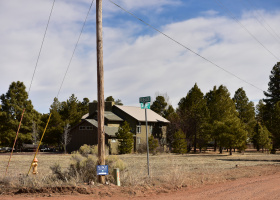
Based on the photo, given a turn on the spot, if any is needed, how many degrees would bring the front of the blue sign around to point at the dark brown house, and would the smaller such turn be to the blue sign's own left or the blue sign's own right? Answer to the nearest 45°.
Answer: approximately 180°

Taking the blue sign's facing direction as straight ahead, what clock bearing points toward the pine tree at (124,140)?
The pine tree is roughly at 6 o'clock from the blue sign.

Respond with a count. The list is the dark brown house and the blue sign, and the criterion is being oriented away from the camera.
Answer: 0

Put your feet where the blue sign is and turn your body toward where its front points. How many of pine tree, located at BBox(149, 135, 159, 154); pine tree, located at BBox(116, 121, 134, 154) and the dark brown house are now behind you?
3

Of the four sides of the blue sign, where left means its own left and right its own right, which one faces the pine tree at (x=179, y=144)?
back
